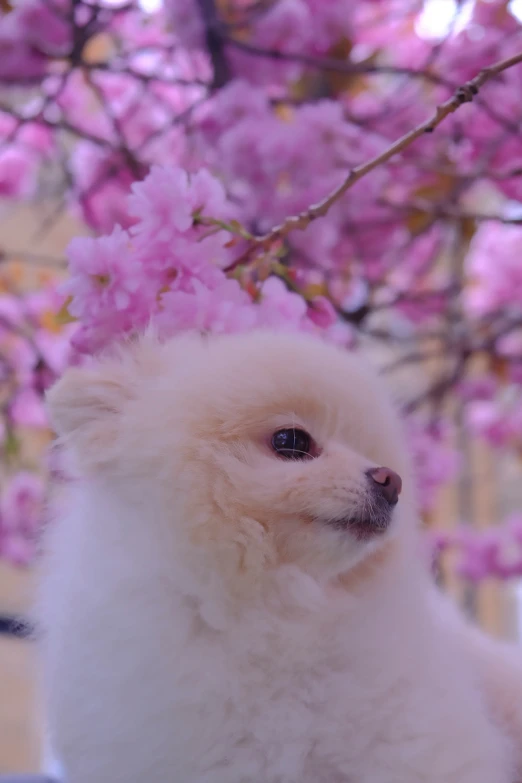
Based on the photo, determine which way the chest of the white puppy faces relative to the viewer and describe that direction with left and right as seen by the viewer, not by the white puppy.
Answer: facing the viewer and to the right of the viewer
